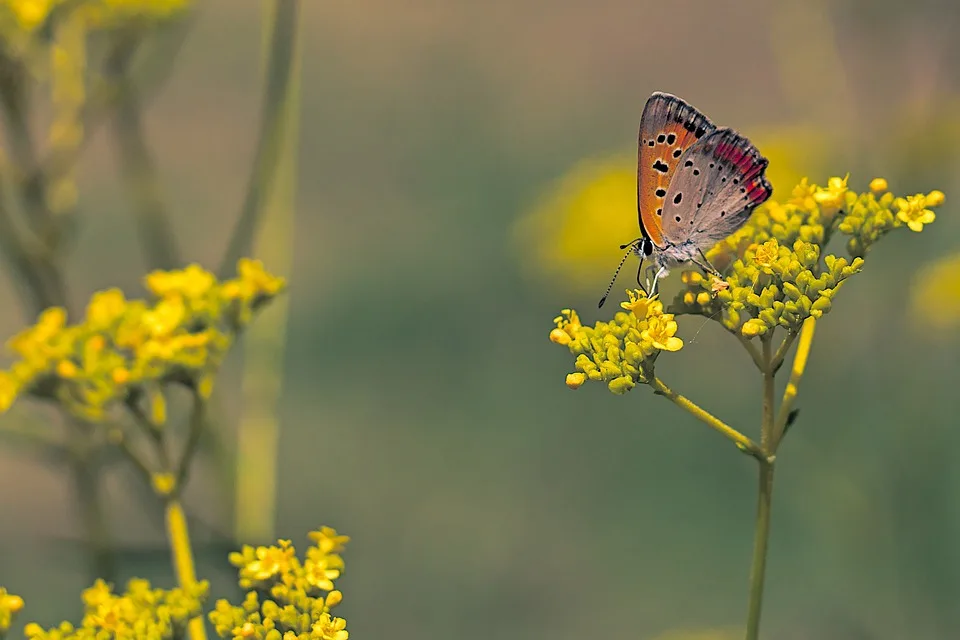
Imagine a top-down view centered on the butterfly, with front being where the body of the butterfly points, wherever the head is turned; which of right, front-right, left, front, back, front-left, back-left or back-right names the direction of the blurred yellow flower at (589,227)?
right

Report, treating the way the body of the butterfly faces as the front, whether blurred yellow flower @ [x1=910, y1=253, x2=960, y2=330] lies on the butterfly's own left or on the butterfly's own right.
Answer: on the butterfly's own right

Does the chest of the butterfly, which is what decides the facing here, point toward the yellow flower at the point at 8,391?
yes

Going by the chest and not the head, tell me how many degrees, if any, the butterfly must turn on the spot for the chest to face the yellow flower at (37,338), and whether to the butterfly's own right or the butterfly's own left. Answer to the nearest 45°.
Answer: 0° — it already faces it

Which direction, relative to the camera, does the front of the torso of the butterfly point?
to the viewer's left
